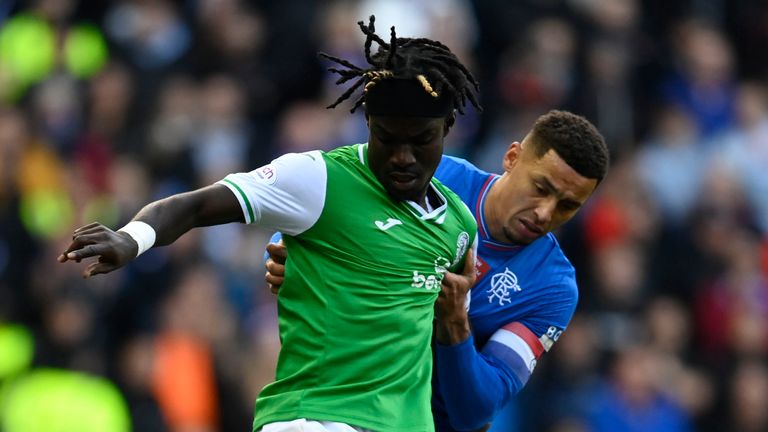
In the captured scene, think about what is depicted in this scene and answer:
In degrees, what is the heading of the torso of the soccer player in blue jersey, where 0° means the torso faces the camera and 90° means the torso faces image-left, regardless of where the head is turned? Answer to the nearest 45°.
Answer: approximately 0°

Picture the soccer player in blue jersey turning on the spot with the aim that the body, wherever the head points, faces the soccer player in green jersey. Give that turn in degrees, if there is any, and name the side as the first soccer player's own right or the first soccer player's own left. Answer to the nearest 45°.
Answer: approximately 45° to the first soccer player's own right

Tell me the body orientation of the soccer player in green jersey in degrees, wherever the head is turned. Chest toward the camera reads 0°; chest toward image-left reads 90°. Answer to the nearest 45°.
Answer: approximately 315°

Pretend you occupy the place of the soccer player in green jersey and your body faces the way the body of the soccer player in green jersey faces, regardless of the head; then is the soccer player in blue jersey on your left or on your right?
on your left
